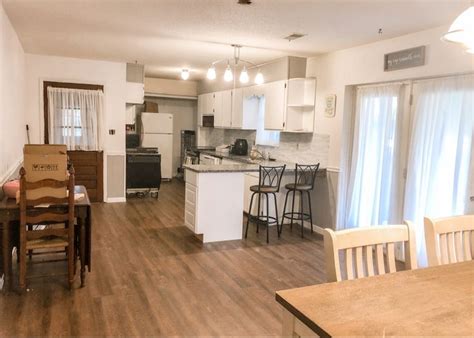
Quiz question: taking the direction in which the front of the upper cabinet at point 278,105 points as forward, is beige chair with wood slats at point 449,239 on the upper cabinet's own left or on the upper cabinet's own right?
on the upper cabinet's own left

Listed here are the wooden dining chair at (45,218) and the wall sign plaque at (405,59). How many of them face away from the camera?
1

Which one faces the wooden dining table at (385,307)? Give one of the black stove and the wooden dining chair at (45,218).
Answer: the black stove

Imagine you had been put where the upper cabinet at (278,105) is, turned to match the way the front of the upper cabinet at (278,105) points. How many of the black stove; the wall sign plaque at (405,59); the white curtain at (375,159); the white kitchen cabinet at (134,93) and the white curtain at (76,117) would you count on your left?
2

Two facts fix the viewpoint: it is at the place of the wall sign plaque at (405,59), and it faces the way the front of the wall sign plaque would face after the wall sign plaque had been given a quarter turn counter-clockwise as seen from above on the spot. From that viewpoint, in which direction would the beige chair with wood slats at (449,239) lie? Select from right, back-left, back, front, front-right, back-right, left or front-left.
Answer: front-right

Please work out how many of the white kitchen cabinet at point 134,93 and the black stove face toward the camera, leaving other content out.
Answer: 2

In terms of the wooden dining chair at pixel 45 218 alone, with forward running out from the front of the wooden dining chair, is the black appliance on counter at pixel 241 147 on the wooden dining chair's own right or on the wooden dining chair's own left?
on the wooden dining chair's own right

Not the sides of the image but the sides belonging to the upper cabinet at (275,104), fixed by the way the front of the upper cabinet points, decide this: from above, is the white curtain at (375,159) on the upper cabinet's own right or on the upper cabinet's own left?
on the upper cabinet's own left

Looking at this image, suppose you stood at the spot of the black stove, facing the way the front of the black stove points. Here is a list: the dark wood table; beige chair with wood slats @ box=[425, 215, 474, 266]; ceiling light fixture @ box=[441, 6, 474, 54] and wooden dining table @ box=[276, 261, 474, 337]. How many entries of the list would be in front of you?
4

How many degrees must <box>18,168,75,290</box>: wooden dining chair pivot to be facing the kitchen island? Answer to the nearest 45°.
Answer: approximately 45° to its right

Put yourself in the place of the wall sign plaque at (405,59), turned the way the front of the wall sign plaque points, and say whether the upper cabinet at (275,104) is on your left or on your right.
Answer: on your right

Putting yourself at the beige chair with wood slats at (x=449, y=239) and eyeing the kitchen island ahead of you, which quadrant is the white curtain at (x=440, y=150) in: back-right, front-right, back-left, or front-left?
front-right

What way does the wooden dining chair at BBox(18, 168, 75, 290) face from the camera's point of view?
away from the camera

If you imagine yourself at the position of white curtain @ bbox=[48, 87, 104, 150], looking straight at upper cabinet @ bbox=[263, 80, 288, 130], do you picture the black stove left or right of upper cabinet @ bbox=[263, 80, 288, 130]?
left

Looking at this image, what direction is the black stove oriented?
toward the camera

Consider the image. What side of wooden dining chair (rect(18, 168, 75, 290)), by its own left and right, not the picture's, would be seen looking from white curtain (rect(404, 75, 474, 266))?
right

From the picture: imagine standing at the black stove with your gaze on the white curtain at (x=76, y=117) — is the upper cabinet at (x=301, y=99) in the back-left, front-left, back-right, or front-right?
back-left

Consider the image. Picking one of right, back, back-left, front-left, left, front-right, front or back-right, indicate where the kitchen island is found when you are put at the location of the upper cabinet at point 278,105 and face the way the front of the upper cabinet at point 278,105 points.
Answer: front

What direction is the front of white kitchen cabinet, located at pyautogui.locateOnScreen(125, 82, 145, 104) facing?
toward the camera

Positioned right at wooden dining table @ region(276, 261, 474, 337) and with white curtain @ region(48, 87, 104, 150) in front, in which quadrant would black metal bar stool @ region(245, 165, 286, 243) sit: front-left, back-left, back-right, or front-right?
front-right
